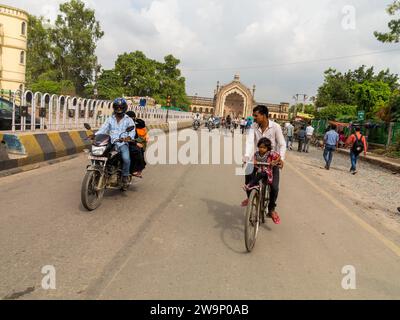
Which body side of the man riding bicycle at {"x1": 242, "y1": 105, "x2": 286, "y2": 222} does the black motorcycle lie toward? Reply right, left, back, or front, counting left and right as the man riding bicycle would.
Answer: right

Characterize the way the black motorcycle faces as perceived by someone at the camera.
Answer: facing the viewer and to the left of the viewer

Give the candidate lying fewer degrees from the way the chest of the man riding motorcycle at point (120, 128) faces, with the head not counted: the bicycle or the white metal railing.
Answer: the bicycle

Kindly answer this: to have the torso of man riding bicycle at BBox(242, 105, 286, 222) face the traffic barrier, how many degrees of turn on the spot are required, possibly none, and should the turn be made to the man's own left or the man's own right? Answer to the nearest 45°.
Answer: approximately 135° to the man's own right

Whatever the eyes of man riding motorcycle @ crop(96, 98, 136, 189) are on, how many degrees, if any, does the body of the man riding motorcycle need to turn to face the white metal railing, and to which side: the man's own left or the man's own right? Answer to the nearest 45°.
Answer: approximately 135° to the man's own right

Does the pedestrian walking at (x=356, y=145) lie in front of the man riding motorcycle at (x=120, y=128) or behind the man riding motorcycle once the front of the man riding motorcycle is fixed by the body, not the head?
behind

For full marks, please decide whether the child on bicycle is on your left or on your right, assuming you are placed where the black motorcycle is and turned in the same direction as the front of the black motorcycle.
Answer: on your left

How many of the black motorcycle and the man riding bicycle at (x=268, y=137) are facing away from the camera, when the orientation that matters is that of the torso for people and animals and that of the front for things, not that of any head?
0

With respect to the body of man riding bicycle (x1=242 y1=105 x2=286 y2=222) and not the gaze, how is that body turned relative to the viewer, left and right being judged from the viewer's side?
facing the viewer

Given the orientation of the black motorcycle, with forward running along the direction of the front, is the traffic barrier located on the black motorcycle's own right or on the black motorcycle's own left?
on the black motorcycle's own right

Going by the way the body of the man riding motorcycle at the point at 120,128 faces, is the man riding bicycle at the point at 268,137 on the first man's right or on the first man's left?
on the first man's left

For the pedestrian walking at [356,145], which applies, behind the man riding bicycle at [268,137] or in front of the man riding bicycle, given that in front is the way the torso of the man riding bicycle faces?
behind
